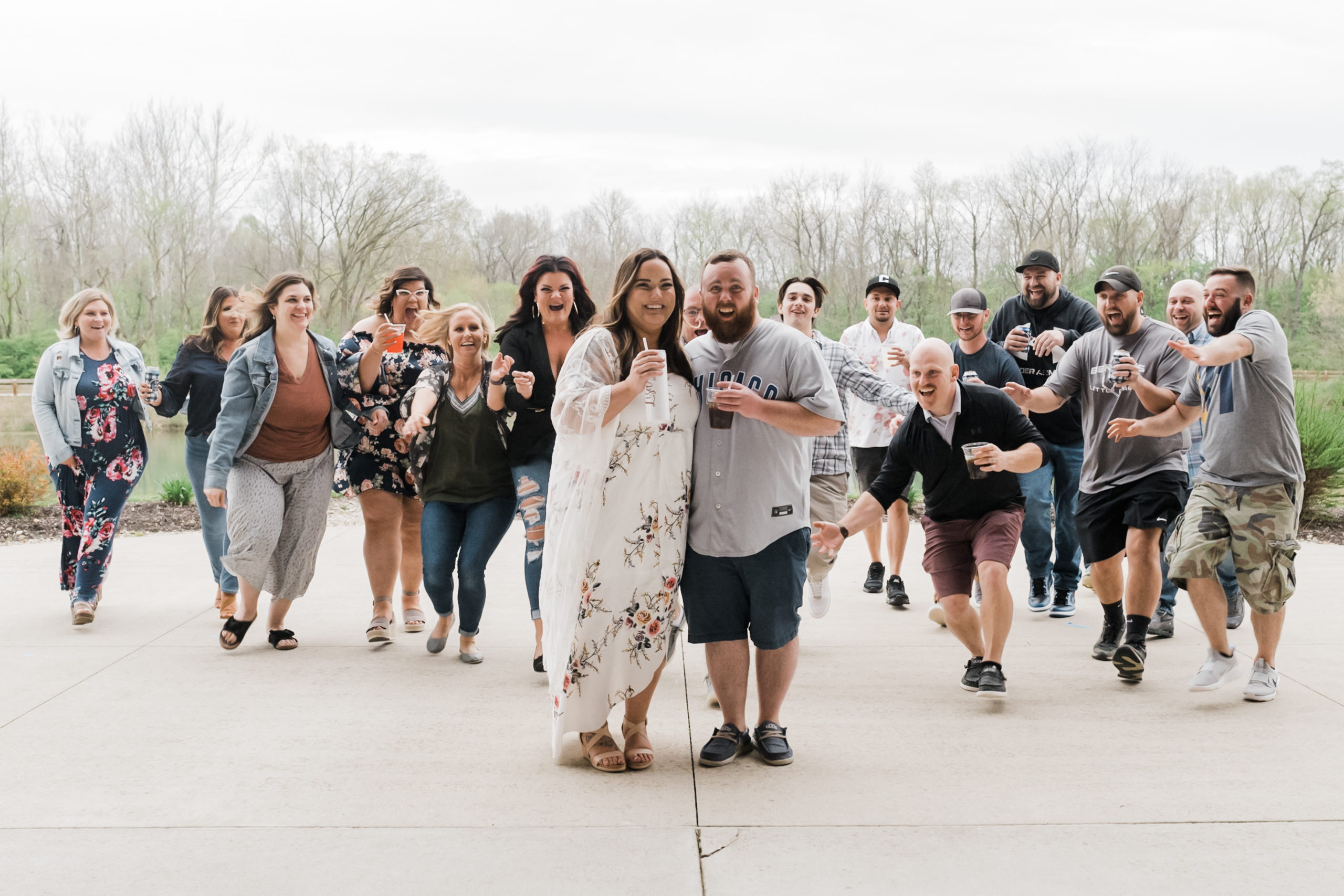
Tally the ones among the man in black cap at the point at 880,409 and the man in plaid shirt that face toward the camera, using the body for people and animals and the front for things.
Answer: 2

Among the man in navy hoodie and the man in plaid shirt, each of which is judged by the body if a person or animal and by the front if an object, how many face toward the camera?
2

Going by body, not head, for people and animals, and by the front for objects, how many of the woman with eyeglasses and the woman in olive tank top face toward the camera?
2

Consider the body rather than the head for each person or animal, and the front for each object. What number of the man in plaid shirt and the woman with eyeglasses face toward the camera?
2

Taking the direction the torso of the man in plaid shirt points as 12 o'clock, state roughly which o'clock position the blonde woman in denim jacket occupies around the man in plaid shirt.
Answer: The blonde woman in denim jacket is roughly at 3 o'clock from the man in plaid shirt.

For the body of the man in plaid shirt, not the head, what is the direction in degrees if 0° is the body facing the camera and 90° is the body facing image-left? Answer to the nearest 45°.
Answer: approximately 0°

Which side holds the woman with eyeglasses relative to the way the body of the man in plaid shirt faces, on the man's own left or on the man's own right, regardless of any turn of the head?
on the man's own right

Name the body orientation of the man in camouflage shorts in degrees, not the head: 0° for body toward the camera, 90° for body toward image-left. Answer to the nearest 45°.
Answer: approximately 45°

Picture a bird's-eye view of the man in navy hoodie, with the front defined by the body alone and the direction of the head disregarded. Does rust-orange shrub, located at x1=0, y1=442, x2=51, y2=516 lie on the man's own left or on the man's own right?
on the man's own right
